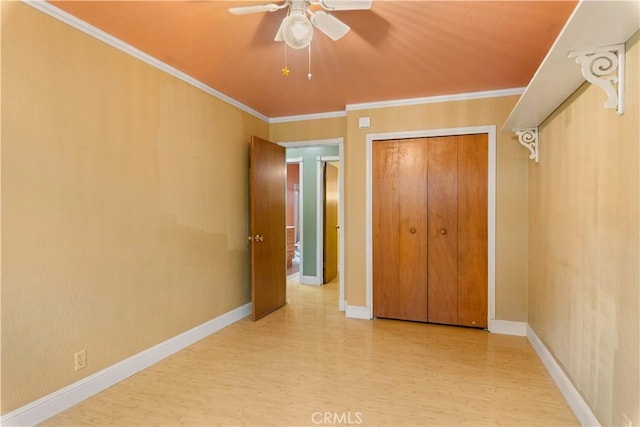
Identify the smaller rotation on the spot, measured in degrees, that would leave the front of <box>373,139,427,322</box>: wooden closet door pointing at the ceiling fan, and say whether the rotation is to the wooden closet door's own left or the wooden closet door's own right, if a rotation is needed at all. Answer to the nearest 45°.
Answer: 0° — it already faces it

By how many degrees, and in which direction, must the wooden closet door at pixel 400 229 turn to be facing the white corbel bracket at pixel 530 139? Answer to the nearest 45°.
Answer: approximately 45° to its left

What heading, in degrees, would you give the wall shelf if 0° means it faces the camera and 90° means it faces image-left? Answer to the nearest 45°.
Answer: approximately 90°

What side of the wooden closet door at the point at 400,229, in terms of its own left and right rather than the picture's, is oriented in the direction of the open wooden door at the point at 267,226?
right

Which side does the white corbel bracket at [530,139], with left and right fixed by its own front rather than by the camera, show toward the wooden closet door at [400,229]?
front

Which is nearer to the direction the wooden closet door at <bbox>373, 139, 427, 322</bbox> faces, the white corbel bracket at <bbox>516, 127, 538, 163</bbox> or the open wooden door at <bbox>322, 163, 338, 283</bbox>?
the white corbel bracket

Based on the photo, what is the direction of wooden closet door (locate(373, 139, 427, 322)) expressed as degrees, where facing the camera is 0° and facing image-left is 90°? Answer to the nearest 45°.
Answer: approximately 0°

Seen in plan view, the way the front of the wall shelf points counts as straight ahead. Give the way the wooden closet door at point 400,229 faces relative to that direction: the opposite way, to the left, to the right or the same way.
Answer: to the left

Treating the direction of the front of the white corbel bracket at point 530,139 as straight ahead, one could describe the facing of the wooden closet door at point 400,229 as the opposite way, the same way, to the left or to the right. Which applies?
to the left

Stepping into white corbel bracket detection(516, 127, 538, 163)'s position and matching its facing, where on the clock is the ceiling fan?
The ceiling fan is roughly at 10 o'clock from the white corbel bracket.

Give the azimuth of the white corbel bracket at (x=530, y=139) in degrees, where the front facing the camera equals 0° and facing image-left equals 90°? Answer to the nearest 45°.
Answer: approximately 90°

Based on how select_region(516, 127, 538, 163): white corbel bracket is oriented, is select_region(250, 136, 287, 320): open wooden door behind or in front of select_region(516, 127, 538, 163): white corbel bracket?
in front
